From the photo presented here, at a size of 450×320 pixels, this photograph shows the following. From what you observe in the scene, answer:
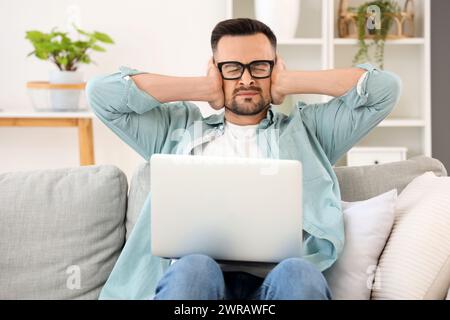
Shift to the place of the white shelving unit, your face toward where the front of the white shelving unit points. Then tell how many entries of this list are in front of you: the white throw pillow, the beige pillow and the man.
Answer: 3

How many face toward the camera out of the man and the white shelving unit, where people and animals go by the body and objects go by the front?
2

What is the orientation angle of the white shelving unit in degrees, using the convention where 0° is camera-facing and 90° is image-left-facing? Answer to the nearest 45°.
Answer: approximately 0°

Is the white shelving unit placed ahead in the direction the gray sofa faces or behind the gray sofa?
behind

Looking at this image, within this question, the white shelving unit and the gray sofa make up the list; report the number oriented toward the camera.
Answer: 2

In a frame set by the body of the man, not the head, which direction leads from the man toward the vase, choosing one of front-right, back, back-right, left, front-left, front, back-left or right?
back

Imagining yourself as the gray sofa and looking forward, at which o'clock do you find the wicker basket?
The wicker basket is roughly at 7 o'clock from the gray sofa.

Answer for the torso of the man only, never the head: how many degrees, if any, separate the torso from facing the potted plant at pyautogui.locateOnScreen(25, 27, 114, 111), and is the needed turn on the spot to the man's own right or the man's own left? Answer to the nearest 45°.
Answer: approximately 135° to the man's own right

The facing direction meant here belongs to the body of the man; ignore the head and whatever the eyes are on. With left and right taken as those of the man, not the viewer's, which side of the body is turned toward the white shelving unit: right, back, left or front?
back

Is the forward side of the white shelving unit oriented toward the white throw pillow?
yes
